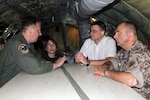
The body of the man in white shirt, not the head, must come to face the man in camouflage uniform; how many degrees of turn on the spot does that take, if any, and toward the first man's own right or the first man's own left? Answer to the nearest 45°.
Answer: approximately 45° to the first man's own left

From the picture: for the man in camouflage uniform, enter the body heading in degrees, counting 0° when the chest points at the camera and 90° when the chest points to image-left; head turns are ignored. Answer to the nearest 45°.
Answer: approximately 90°

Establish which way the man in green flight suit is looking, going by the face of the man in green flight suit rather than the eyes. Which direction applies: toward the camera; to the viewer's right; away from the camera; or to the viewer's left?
to the viewer's right

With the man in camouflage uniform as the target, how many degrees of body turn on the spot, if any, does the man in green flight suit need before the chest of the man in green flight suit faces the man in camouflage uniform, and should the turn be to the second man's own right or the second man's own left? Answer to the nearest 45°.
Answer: approximately 45° to the second man's own right

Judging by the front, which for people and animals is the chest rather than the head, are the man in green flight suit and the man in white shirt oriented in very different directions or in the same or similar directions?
very different directions

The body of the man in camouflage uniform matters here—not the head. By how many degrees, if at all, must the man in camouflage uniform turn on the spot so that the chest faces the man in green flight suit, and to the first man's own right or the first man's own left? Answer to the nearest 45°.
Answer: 0° — they already face them

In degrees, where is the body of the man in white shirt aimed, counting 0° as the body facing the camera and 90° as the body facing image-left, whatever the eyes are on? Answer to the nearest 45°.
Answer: approximately 45°

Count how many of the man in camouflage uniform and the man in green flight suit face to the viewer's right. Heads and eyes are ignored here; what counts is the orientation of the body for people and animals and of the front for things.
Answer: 1

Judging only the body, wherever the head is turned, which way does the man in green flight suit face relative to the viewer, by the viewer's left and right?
facing to the right of the viewer

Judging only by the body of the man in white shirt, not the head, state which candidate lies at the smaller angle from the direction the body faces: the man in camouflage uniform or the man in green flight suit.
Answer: the man in green flight suit
